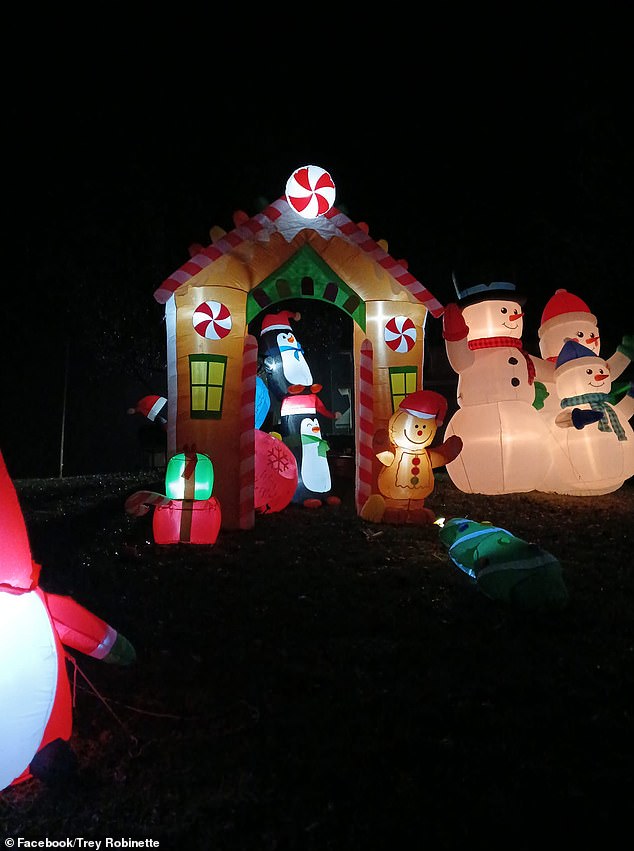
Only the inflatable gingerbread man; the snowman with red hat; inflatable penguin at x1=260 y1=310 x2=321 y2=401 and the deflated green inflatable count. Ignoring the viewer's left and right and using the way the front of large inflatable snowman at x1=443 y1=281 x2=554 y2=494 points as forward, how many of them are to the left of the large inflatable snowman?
1

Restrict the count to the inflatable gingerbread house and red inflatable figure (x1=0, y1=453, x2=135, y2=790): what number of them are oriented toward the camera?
2

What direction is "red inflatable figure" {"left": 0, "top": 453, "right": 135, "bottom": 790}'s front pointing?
toward the camera

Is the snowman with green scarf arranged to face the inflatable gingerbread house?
no

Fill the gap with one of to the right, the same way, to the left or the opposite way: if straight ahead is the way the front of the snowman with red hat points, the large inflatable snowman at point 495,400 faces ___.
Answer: the same way

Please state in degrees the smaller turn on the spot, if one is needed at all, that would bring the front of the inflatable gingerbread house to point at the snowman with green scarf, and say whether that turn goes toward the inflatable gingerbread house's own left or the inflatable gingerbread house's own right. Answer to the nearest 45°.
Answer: approximately 90° to the inflatable gingerbread house's own left

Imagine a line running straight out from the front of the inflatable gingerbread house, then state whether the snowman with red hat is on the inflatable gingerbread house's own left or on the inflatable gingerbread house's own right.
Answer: on the inflatable gingerbread house's own left

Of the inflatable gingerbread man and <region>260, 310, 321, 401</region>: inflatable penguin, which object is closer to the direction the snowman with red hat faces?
the inflatable gingerbread man

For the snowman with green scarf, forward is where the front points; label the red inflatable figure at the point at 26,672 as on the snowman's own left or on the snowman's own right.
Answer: on the snowman's own right

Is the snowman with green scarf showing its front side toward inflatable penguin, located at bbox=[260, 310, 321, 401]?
no

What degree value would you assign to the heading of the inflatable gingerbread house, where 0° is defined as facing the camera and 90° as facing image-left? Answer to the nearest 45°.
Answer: approximately 0°

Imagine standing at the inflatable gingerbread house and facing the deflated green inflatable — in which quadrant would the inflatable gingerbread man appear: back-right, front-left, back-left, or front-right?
front-left
